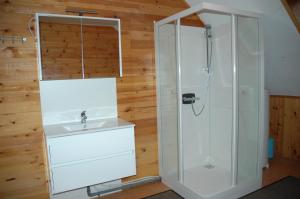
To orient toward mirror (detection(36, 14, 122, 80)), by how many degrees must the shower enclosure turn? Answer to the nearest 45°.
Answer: approximately 45° to its right

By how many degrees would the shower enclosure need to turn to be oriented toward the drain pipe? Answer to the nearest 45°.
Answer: approximately 90° to its right

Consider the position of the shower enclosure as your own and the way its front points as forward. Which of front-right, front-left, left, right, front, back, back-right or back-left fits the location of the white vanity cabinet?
front-right

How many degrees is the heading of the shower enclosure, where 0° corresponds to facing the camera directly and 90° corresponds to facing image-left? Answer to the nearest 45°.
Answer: approximately 0°
